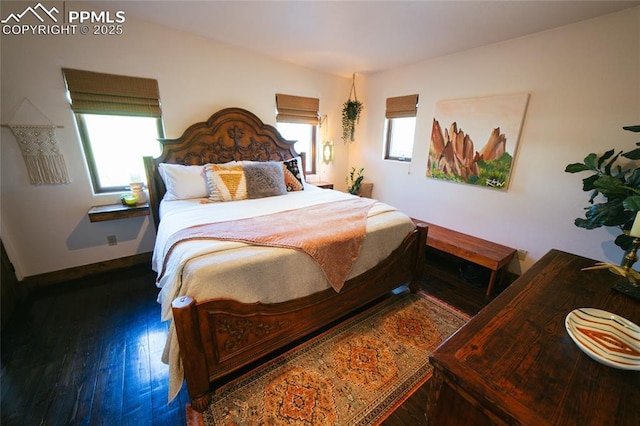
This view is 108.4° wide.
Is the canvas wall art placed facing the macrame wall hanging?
yes

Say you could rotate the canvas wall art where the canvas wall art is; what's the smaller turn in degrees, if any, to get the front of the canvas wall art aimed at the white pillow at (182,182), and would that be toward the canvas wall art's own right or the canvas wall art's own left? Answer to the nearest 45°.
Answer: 0° — it already faces it

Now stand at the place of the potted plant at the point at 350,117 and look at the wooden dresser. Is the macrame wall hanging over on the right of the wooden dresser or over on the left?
right

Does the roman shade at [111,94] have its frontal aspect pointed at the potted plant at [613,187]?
yes

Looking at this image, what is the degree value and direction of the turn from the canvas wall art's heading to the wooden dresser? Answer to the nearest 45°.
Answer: approximately 45° to its left

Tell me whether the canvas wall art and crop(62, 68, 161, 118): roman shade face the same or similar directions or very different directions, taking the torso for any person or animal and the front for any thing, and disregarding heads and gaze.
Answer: very different directions

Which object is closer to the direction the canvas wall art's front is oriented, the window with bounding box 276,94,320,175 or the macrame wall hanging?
the macrame wall hanging

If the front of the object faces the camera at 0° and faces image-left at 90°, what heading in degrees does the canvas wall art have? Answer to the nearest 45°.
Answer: approximately 45°

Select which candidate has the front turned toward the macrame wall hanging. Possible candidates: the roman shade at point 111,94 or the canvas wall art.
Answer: the canvas wall art

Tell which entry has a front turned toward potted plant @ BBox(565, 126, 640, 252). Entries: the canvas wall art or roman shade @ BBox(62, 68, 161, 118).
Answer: the roman shade
